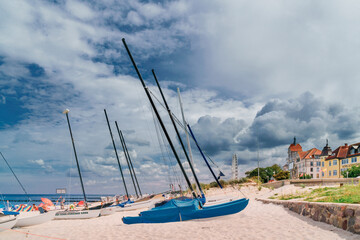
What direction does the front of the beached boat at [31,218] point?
to the viewer's right

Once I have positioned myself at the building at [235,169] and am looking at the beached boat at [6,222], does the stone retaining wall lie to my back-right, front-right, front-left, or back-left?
front-left

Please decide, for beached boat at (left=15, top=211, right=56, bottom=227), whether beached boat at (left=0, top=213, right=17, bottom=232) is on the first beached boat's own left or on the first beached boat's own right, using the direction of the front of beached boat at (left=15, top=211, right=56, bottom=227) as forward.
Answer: on the first beached boat's own right

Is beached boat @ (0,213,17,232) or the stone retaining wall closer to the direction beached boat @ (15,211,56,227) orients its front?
the stone retaining wall
